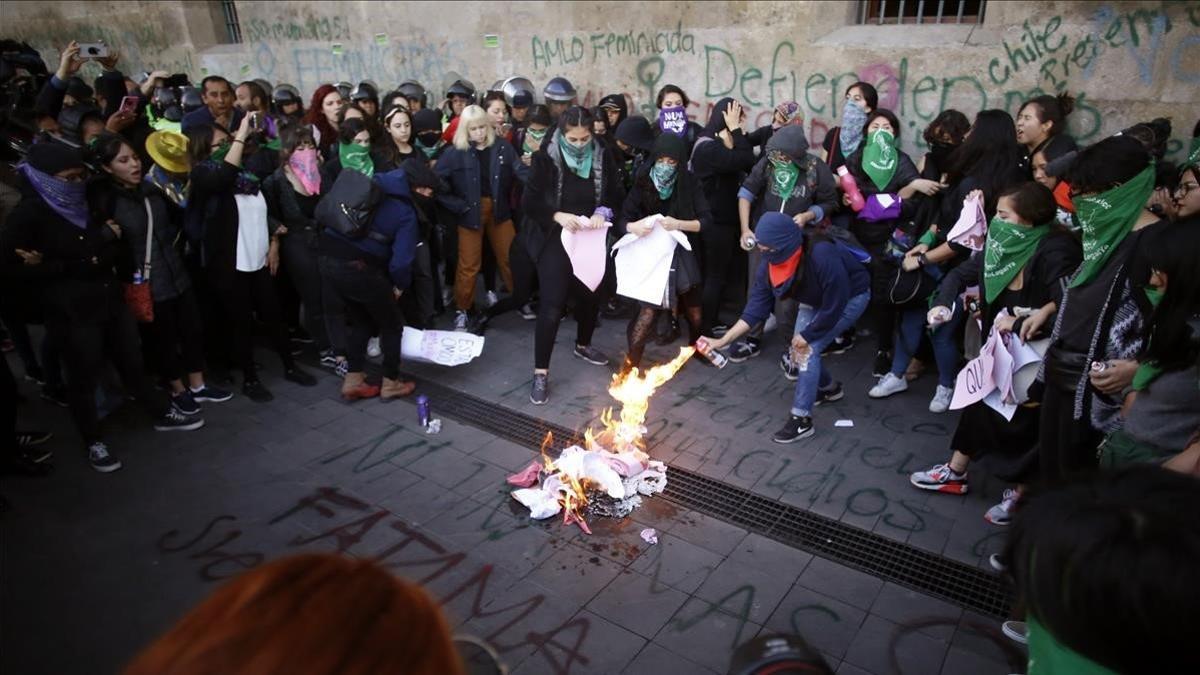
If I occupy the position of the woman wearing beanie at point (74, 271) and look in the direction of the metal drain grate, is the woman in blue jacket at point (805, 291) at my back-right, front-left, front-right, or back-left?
front-left

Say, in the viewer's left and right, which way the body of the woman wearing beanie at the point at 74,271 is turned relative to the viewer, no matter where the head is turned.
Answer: facing the viewer and to the right of the viewer

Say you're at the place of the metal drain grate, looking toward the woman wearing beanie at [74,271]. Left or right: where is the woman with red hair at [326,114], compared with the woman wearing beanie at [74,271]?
right

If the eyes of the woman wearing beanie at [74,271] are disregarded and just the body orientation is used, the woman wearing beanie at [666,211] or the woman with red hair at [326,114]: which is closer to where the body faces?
the woman wearing beanie

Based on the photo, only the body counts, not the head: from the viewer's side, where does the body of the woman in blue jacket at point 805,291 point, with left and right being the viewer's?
facing the viewer and to the left of the viewer

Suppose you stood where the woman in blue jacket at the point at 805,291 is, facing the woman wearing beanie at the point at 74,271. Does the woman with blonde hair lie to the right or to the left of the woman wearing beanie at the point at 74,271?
right

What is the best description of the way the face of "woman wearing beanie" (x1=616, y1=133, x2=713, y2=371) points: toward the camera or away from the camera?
toward the camera

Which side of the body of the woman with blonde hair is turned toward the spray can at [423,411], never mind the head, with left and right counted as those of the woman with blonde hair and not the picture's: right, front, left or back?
front

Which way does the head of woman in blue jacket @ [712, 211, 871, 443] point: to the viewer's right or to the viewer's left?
to the viewer's left

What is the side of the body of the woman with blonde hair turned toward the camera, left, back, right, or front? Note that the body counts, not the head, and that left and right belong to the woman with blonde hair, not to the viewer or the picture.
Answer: front

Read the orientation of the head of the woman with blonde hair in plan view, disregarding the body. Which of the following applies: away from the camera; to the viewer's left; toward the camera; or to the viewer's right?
toward the camera

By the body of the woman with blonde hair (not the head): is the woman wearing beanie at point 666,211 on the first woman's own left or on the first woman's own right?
on the first woman's own left

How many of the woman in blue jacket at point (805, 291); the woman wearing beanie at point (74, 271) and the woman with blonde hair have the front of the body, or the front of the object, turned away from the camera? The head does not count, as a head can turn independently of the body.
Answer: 0

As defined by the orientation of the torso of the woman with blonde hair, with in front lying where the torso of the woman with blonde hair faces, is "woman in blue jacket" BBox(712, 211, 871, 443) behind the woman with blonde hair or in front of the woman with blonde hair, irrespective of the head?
in front

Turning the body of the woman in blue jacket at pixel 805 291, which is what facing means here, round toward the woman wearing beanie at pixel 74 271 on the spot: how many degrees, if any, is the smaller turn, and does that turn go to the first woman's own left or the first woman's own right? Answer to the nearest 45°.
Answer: approximately 45° to the first woman's own right

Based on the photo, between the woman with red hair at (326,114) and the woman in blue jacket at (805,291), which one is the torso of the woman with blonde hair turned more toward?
the woman in blue jacket

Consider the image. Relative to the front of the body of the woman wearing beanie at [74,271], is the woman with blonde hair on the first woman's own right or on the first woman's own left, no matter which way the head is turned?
on the first woman's own left
